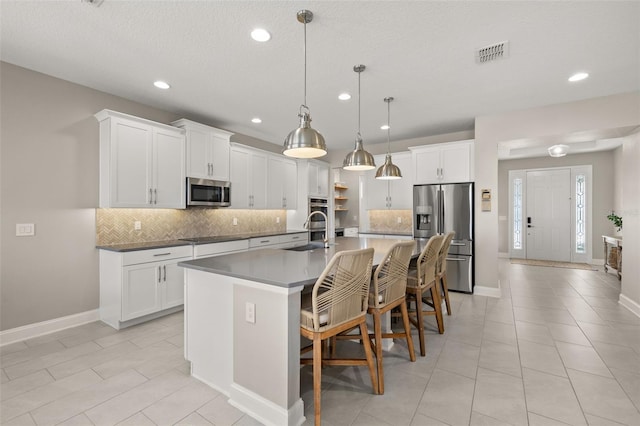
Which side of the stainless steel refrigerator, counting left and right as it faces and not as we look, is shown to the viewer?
front

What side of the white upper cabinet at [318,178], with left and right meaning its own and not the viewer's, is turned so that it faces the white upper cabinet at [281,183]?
right

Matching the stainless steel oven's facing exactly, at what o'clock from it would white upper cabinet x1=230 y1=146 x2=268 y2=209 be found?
The white upper cabinet is roughly at 3 o'clock from the stainless steel oven.

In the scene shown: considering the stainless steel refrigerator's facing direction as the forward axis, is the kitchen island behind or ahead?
ahead

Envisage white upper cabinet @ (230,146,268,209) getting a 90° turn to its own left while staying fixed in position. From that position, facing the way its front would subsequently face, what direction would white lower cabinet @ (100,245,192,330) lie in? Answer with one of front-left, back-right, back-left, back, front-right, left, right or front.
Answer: back

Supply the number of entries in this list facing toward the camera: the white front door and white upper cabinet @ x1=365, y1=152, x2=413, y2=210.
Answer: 2

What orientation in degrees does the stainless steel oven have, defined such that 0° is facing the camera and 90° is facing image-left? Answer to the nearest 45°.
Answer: approximately 315°

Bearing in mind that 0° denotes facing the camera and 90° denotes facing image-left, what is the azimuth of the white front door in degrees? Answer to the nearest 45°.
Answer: approximately 0°

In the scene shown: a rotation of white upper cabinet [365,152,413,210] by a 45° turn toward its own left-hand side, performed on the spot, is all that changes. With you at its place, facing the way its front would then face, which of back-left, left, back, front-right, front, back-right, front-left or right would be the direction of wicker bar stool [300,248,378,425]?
front-right

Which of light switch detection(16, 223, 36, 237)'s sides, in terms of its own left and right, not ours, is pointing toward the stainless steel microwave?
left

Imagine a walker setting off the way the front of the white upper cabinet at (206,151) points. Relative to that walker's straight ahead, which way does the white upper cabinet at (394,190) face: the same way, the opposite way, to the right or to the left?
to the right

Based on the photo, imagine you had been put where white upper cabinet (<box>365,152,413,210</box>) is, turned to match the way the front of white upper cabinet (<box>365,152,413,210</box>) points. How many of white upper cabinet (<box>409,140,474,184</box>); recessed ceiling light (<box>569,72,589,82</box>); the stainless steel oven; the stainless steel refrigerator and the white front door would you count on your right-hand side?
1

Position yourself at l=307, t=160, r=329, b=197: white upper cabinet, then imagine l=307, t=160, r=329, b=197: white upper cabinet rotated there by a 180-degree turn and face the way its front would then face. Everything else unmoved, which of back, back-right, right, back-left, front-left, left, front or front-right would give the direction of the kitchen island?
back-left

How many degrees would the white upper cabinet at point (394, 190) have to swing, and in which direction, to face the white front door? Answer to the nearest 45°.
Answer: approximately 135° to its left

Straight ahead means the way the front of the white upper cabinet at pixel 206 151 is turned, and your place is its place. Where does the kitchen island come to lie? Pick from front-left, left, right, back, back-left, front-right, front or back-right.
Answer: front-right

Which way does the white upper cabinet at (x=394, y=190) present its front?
toward the camera

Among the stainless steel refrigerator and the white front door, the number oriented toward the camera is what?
2
